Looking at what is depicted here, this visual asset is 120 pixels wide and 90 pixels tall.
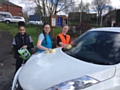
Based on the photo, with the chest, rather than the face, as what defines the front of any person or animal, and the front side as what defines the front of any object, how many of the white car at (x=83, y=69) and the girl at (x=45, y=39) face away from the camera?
0

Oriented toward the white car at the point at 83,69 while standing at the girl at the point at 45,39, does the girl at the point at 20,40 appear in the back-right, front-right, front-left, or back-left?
back-right

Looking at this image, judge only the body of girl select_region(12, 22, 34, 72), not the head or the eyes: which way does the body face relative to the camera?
toward the camera

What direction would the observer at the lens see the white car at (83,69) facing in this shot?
facing the viewer and to the left of the viewer

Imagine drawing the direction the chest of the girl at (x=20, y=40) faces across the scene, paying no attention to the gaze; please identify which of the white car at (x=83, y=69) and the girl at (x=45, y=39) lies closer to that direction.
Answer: the white car

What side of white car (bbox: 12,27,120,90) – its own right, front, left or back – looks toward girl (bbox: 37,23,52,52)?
right

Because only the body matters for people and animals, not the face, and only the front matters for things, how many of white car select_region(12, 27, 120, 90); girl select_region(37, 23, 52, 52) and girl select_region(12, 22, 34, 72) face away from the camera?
0

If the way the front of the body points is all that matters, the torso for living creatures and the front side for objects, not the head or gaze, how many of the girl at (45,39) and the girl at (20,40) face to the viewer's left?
0

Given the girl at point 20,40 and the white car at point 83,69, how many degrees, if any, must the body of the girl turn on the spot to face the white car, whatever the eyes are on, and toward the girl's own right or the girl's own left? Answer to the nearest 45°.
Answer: approximately 45° to the girl's own left

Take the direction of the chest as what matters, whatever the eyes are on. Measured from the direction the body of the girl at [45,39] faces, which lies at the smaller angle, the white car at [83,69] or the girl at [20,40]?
the white car

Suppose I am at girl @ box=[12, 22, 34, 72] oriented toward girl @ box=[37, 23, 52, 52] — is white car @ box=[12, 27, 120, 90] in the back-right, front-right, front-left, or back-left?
front-right

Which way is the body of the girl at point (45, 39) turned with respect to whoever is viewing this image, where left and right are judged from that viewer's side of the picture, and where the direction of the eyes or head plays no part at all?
facing the viewer and to the right of the viewer

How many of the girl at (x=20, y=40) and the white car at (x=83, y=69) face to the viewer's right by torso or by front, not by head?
0
